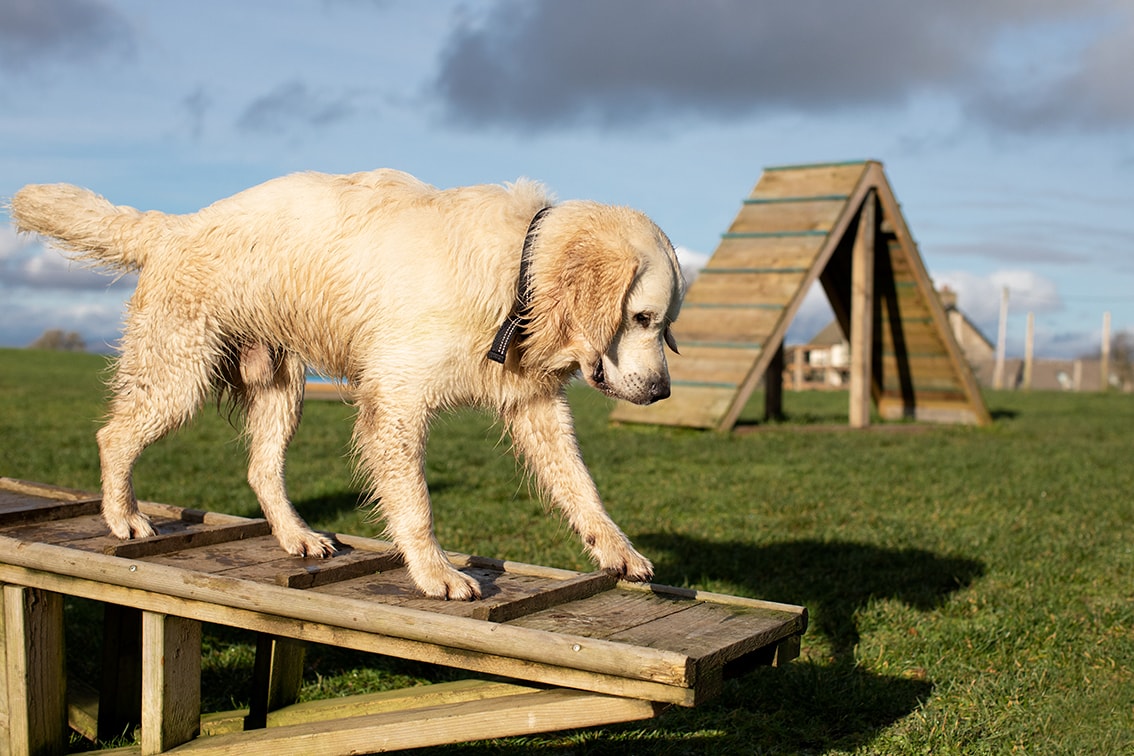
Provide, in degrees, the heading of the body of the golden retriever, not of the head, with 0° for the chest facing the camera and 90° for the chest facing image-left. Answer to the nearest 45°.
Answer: approximately 270°

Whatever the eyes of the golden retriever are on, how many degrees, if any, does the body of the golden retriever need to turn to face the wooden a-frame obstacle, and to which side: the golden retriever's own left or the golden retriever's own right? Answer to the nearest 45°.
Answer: approximately 45° to the golden retriever's own left
